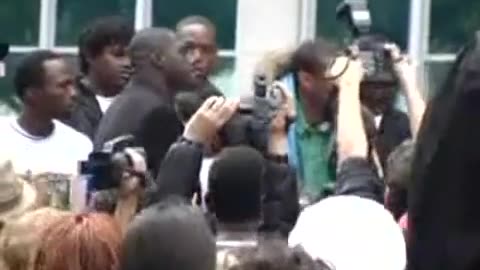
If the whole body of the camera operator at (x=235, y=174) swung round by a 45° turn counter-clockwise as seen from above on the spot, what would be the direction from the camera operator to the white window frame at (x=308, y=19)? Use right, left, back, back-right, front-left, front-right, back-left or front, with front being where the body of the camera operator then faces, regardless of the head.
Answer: front-right

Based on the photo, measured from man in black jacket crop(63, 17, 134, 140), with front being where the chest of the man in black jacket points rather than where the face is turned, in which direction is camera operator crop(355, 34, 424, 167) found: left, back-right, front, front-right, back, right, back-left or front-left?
front-left

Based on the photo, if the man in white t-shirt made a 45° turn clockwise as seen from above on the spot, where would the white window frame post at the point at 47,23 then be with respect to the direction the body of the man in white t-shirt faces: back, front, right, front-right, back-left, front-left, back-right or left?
back

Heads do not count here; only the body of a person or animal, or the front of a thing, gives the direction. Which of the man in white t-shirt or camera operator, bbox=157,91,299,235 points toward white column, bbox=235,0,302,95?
the camera operator

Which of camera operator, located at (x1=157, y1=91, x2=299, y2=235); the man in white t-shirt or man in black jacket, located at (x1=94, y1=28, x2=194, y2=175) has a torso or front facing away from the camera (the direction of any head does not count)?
the camera operator

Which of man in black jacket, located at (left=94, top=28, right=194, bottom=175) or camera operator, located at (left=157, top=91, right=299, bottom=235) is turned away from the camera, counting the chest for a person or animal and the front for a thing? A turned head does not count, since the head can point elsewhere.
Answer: the camera operator

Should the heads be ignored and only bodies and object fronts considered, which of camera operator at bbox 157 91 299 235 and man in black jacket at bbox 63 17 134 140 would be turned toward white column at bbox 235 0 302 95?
the camera operator

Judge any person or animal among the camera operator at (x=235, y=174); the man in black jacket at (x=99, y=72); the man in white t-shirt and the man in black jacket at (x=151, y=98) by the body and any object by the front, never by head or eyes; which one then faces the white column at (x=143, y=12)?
the camera operator

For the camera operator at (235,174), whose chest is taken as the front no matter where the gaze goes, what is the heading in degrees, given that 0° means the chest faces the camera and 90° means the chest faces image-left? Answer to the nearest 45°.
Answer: approximately 180°

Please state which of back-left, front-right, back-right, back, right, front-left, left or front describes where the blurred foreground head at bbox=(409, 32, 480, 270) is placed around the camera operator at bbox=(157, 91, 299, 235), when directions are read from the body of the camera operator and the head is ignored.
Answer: back

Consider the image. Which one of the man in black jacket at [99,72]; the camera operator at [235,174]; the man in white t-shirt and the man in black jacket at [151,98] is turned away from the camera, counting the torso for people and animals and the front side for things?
the camera operator

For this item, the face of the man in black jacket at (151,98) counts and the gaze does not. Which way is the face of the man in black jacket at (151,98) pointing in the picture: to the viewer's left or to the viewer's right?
to the viewer's right
